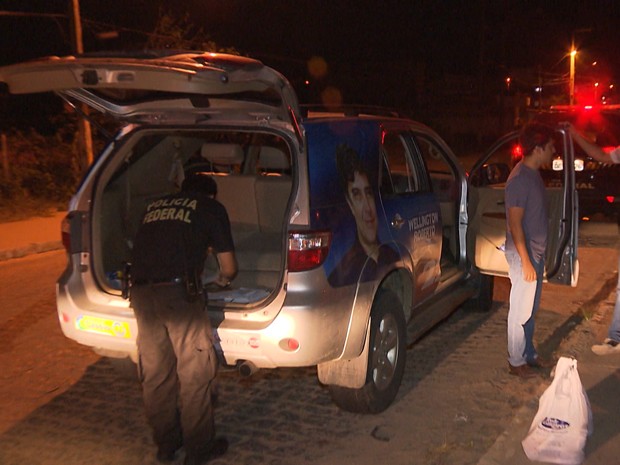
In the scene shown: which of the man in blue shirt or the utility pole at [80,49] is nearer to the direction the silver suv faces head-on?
the man in blue shirt

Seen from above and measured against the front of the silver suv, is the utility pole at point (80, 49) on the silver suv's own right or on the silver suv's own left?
on the silver suv's own left

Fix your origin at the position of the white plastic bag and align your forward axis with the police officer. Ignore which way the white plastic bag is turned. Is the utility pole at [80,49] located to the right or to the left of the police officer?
right

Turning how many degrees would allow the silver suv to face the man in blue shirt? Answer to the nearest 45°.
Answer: approximately 45° to its right

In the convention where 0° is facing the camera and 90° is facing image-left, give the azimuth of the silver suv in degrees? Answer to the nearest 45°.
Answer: approximately 225°

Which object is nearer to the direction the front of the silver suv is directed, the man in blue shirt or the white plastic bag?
the man in blue shirt
